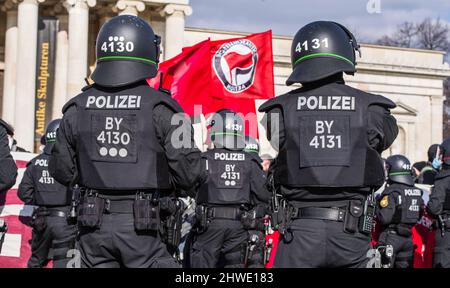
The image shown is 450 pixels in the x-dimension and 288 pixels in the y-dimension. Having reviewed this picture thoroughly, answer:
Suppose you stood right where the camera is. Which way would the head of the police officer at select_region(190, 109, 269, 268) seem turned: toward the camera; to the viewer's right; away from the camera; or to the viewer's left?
away from the camera

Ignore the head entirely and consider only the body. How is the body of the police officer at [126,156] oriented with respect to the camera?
away from the camera

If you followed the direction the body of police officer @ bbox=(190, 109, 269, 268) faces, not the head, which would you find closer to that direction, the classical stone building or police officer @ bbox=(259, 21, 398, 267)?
the classical stone building

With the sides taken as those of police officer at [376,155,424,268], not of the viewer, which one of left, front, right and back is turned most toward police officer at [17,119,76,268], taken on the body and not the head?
left

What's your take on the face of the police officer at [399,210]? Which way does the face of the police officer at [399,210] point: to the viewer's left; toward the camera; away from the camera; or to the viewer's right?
away from the camera

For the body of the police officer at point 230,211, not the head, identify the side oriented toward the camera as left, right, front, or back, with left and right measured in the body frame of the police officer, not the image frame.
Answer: back

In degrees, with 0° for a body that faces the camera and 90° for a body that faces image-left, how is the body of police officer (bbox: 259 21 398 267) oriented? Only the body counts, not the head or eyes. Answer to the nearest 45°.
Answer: approximately 180°

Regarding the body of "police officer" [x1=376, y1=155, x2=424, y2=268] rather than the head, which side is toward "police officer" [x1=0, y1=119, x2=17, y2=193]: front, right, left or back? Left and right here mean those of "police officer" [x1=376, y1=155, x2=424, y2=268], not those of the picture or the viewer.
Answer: left

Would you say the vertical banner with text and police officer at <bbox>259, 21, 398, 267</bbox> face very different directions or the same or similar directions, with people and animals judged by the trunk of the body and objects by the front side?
very different directions

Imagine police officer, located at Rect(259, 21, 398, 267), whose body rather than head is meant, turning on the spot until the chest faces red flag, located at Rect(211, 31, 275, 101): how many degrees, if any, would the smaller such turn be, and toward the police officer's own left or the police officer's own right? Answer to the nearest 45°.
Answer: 0° — they already face it

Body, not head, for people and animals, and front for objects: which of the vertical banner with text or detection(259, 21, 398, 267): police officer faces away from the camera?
the police officer

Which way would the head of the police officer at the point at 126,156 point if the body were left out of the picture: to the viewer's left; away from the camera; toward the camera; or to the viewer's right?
away from the camera
